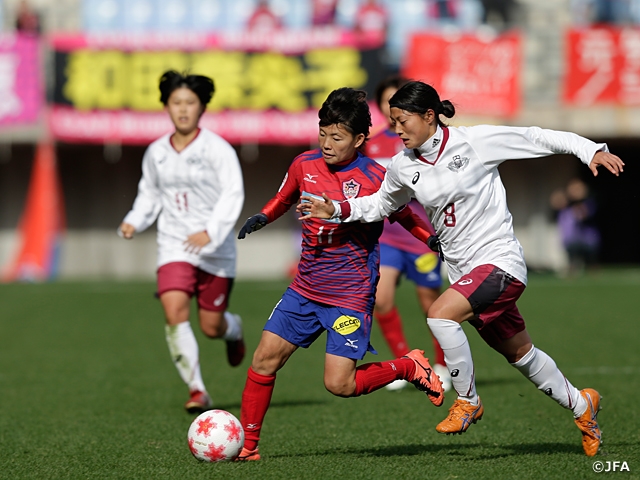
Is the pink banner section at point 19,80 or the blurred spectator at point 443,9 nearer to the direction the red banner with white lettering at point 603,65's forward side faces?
the pink banner section

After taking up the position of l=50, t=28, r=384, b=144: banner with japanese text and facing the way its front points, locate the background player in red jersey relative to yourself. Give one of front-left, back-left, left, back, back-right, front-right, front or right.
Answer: front

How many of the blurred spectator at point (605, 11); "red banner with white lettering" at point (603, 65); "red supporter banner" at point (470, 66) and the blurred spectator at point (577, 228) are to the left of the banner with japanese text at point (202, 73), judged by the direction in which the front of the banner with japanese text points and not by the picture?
4

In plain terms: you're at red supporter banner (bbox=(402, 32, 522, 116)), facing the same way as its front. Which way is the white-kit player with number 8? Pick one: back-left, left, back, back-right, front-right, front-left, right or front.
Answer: front

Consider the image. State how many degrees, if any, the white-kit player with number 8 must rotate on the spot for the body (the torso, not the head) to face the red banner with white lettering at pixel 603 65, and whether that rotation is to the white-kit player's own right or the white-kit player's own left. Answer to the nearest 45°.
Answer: approximately 135° to the white-kit player's own right

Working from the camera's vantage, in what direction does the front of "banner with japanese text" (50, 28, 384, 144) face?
facing the viewer

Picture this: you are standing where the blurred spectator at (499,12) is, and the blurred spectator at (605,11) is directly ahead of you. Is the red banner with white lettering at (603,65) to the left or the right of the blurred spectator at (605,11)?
right

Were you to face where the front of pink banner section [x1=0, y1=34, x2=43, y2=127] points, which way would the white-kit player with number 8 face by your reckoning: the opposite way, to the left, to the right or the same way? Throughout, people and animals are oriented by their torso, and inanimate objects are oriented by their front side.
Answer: to the right

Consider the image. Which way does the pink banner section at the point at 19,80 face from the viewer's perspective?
toward the camera

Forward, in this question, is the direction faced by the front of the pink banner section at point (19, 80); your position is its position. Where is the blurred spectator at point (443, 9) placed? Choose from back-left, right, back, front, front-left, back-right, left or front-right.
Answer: left

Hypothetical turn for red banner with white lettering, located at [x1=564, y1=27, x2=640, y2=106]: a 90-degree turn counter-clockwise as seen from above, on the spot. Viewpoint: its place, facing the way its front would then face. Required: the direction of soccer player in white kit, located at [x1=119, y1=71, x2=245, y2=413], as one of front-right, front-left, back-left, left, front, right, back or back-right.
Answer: right

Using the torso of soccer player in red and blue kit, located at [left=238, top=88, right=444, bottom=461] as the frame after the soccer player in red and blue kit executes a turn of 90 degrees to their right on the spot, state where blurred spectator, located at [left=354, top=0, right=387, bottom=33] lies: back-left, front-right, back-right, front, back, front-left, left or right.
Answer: front-right

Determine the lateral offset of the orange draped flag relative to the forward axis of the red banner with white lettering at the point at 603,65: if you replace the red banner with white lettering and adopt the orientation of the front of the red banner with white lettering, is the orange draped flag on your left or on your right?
on your right

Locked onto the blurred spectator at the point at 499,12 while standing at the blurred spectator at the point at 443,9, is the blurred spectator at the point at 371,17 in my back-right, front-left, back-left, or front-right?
back-right

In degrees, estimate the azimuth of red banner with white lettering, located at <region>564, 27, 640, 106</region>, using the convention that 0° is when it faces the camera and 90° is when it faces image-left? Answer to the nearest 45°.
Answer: approximately 0°
